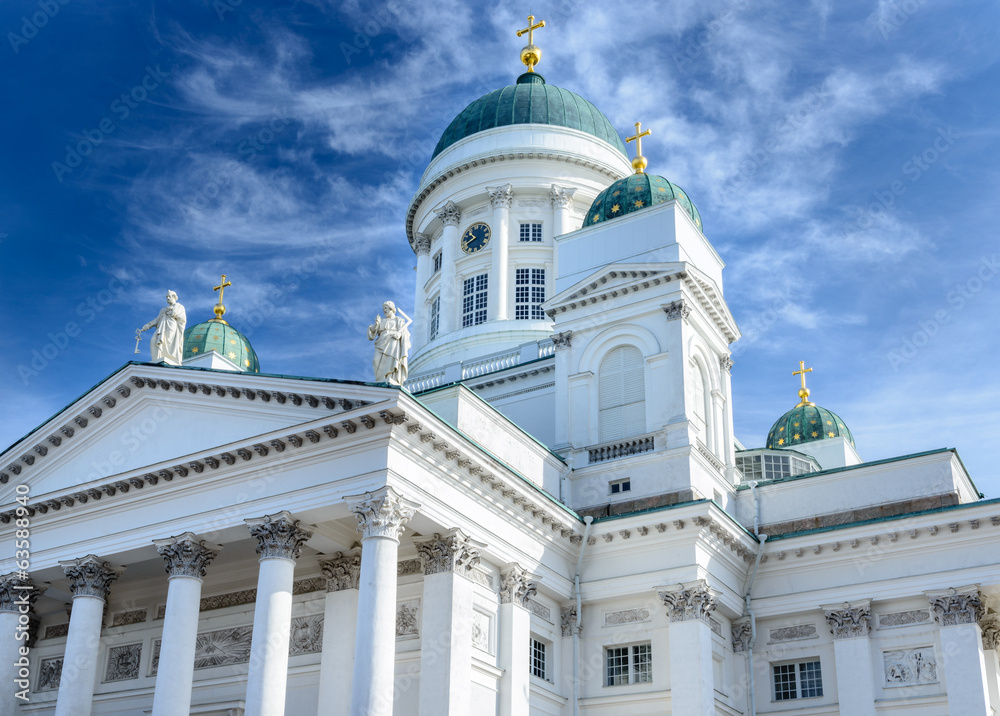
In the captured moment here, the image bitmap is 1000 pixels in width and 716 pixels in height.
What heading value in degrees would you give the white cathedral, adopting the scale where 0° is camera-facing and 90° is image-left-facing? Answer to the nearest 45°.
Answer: approximately 45°
